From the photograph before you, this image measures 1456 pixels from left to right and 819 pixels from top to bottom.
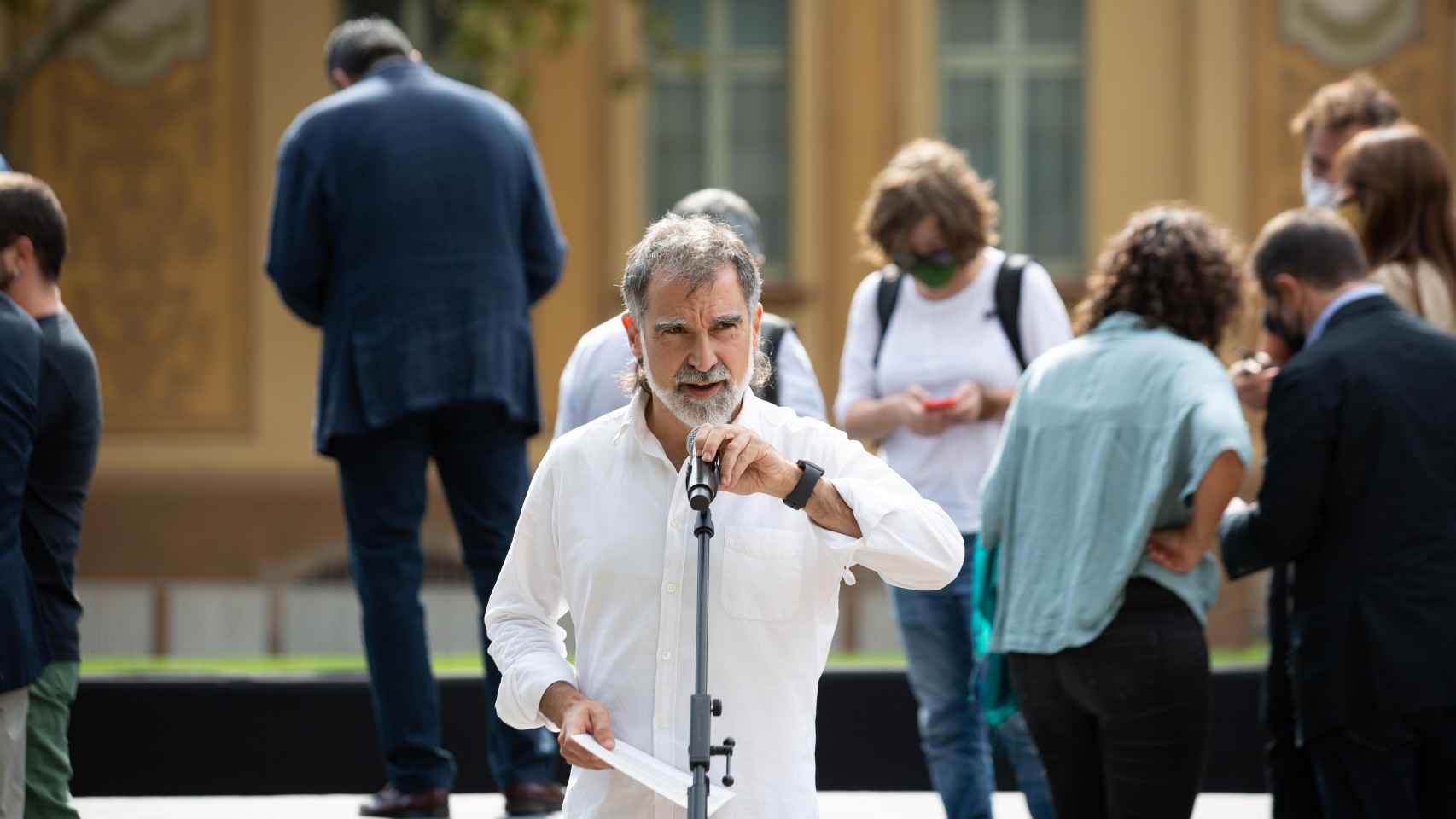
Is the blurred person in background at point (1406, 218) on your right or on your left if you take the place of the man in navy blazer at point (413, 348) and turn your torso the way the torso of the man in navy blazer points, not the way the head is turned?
on your right

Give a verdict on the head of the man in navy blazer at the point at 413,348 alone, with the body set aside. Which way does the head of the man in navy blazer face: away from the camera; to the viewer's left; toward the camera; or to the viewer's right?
away from the camera

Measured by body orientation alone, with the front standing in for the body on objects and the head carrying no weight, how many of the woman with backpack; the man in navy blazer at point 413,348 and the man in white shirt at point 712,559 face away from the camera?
1

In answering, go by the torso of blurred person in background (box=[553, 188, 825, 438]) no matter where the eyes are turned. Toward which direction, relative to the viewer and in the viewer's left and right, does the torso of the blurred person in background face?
facing the viewer

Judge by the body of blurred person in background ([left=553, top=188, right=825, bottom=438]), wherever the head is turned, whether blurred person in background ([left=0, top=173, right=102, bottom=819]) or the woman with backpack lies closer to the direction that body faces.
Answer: the blurred person in background

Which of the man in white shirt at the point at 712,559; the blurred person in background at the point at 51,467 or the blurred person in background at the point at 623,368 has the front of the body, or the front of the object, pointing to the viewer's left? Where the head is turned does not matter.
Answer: the blurred person in background at the point at 51,467

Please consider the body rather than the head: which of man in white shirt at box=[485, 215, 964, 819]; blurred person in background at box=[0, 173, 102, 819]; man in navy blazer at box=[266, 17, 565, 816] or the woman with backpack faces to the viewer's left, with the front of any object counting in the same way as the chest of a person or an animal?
the blurred person in background

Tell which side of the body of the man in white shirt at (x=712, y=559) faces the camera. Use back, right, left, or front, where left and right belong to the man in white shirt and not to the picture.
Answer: front

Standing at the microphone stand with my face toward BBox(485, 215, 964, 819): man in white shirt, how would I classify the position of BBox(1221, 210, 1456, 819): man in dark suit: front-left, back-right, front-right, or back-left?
front-right

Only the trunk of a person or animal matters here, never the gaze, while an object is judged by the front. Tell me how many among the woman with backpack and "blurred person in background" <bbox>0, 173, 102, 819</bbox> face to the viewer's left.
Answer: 1
